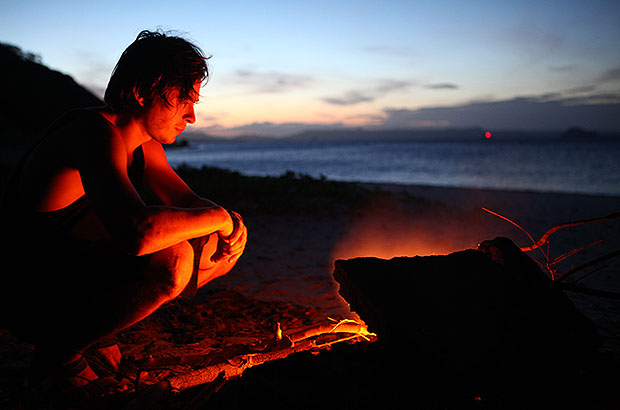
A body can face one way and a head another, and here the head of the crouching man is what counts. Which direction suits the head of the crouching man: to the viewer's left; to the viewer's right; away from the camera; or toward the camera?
to the viewer's right

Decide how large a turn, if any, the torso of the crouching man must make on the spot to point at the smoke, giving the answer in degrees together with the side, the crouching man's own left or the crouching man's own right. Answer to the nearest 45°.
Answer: approximately 45° to the crouching man's own left

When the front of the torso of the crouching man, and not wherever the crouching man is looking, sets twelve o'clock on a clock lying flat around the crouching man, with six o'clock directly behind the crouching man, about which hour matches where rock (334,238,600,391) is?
The rock is roughly at 1 o'clock from the crouching man.

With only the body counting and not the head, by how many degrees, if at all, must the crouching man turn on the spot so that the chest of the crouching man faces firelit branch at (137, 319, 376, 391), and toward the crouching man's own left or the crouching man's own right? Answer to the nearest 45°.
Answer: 0° — they already face it

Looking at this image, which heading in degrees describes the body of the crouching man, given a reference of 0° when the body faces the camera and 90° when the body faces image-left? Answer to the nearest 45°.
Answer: approximately 270°
